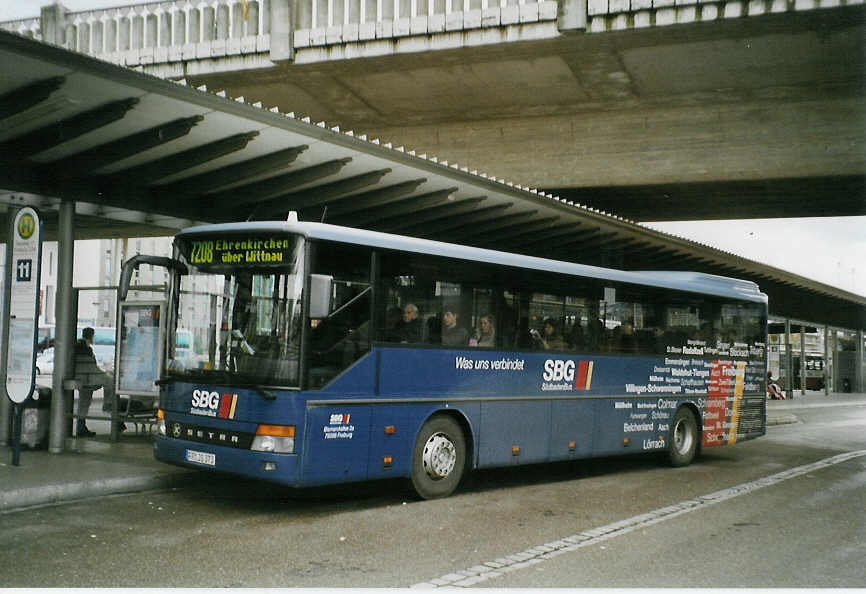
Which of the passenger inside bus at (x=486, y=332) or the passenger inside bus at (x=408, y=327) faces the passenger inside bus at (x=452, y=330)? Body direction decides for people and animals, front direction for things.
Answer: the passenger inside bus at (x=486, y=332)

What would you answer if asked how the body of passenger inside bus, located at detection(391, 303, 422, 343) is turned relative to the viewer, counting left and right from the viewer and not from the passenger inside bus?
facing the viewer and to the left of the viewer

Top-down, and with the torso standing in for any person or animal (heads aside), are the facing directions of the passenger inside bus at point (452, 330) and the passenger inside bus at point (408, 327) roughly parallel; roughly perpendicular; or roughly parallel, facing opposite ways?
roughly parallel

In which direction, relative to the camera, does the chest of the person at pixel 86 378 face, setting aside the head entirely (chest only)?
to the viewer's right

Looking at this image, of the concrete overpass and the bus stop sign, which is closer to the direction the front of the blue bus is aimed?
the bus stop sign

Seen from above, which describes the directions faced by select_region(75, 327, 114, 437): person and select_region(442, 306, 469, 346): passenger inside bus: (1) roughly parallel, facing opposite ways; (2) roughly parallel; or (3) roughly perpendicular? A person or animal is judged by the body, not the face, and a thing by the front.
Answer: roughly parallel, facing opposite ways

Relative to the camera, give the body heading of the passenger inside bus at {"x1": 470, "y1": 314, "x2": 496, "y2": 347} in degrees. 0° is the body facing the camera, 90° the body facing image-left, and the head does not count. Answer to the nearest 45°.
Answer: approximately 45°
